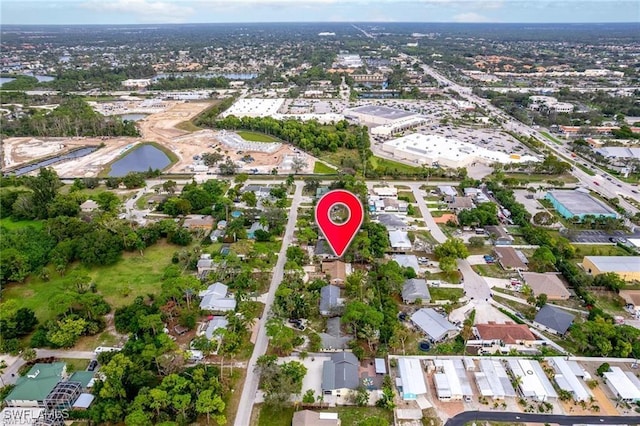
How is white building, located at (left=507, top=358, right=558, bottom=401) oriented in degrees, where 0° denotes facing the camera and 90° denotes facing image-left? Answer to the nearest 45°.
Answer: approximately 0°

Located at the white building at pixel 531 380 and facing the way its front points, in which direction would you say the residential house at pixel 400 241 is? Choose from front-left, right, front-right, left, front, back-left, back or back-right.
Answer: back-right

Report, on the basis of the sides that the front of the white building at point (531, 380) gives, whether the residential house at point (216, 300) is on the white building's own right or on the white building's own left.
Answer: on the white building's own right

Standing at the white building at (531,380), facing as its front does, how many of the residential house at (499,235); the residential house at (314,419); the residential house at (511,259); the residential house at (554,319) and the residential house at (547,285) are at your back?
4

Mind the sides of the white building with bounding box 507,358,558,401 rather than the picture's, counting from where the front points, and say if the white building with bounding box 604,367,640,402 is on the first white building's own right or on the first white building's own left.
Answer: on the first white building's own left

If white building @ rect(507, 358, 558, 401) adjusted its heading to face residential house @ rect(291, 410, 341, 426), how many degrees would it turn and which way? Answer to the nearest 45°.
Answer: approximately 45° to its right

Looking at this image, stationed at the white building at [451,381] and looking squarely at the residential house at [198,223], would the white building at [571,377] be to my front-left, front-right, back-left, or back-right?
back-right

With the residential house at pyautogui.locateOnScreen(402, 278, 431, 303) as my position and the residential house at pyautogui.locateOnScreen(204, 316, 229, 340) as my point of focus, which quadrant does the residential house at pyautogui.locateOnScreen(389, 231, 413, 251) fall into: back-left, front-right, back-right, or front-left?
back-right

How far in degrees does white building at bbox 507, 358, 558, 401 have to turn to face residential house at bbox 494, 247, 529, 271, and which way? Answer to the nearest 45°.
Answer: approximately 180°

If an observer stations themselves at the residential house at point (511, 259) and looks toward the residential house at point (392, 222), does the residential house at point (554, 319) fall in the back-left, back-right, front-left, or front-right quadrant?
back-left

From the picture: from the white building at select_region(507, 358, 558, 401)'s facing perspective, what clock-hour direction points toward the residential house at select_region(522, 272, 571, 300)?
The residential house is roughly at 6 o'clock from the white building.

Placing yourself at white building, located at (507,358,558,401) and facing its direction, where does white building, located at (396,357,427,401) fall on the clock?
white building, located at (396,357,427,401) is roughly at 2 o'clock from white building, located at (507,358,558,401).

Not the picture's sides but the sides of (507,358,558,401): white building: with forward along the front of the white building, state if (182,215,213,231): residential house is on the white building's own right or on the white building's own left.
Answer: on the white building's own right

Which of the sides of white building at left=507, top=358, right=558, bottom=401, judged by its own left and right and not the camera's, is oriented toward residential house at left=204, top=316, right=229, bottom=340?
right
